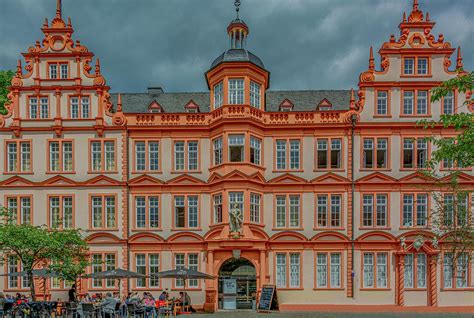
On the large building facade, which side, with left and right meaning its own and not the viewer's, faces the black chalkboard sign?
front

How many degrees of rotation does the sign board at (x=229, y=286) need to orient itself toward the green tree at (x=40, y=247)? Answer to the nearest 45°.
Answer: approximately 45° to its right

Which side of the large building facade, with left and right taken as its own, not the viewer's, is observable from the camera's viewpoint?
front
